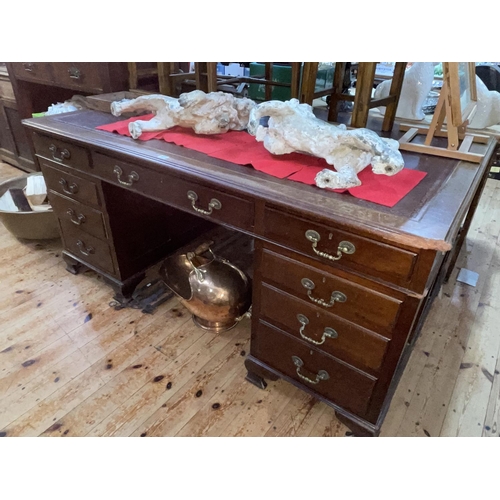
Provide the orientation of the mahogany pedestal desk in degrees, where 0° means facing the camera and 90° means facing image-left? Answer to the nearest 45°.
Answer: approximately 45°

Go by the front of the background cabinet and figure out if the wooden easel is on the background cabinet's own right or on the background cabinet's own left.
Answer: on the background cabinet's own left

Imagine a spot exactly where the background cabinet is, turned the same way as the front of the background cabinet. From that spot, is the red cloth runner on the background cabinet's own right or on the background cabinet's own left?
on the background cabinet's own left

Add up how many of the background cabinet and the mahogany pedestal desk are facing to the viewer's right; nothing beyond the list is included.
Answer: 0

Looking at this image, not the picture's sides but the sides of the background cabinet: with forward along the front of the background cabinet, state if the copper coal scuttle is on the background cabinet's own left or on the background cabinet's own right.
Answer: on the background cabinet's own left

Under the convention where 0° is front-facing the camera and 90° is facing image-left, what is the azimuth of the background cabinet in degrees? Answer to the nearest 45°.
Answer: approximately 45°

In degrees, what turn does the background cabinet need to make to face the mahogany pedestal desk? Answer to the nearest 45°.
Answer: approximately 45° to its left

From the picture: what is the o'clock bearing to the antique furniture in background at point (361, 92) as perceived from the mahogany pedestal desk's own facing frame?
The antique furniture in background is roughly at 5 o'clock from the mahogany pedestal desk.

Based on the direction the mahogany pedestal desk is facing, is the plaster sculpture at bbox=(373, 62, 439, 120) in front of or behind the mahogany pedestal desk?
behind
